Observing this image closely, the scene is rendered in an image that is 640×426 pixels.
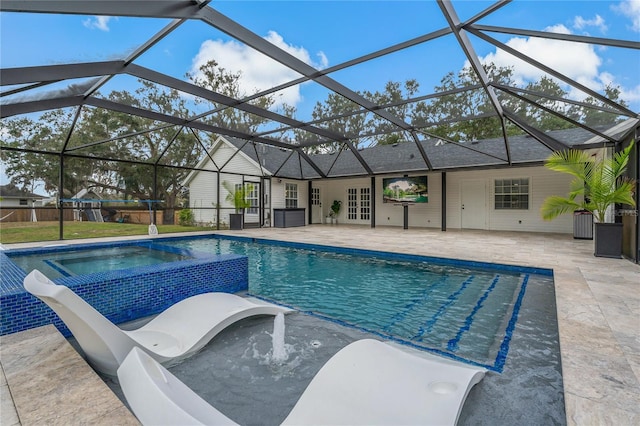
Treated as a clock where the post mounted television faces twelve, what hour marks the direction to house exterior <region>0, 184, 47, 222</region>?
The house exterior is roughly at 4 o'clock from the post mounted television.

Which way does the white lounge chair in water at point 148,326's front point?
to the viewer's right

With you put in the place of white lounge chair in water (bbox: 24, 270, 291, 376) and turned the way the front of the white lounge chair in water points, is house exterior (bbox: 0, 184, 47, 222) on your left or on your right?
on your left

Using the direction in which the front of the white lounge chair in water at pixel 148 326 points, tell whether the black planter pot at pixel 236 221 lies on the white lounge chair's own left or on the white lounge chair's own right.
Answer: on the white lounge chair's own left
